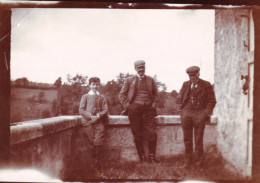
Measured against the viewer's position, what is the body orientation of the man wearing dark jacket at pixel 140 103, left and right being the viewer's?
facing the viewer

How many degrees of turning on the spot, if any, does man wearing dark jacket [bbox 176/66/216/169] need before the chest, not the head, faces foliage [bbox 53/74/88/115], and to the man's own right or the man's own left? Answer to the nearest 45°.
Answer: approximately 90° to the man's own right

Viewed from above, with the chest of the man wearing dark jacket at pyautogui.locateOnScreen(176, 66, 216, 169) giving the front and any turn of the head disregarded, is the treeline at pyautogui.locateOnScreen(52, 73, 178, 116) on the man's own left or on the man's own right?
on the man's own right

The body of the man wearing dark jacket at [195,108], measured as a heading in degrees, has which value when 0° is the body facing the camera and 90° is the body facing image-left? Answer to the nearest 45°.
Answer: approximately 0°

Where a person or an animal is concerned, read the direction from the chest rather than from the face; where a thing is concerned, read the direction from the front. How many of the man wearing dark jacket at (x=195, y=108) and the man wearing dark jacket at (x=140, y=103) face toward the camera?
2

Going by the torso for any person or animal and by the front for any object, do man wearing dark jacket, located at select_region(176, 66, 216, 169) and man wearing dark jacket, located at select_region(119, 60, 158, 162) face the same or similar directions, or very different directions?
same or similar directions

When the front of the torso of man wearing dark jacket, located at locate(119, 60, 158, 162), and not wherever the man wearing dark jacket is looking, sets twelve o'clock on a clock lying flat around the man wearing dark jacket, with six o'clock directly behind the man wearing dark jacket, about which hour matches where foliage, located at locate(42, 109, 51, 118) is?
The foliage is roughly at 5 o'clock from the man wearing dark jacket.
